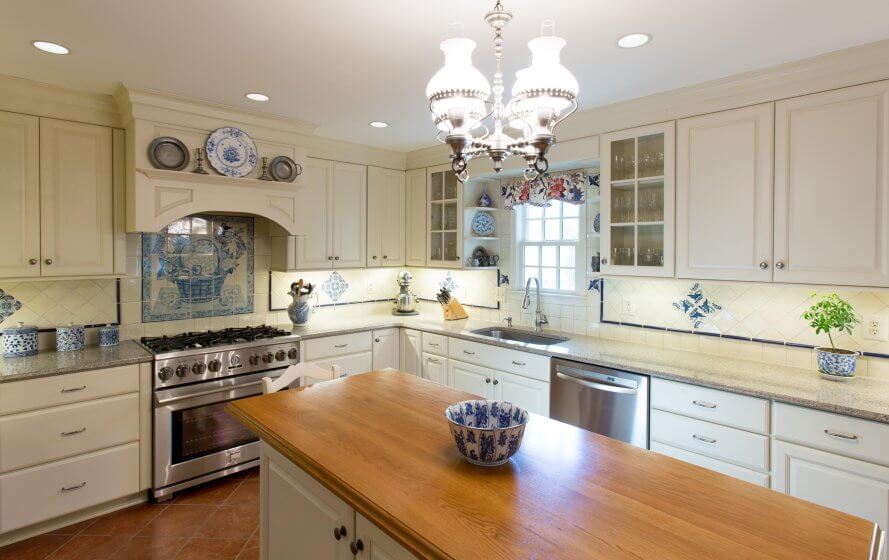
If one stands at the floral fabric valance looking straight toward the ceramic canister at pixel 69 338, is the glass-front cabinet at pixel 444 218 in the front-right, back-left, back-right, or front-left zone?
front-right

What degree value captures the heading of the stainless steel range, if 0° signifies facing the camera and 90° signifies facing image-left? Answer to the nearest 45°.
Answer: approximately 315°

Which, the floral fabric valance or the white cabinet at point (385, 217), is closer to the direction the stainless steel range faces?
the floral fabric valance

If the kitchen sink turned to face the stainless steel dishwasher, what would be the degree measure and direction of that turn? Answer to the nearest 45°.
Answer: approximately 90° to its left

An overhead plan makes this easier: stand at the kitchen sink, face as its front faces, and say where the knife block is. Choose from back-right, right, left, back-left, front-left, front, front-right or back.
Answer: right

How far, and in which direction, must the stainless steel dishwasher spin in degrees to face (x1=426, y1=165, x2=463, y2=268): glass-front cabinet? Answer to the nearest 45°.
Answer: approximately 90° to its right

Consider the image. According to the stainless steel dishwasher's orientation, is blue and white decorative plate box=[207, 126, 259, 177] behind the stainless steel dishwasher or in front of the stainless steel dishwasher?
in front

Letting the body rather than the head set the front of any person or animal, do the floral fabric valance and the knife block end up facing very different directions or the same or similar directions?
same or similar directions

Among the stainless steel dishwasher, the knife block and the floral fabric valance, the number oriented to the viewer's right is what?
0

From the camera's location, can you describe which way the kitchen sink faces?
facing the viewer and to the left of the viewer

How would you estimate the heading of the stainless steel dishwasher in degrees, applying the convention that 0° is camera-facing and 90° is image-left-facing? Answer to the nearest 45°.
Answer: approximately 45°

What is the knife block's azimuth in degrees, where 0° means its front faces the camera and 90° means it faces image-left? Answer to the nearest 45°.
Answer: approximately 45°

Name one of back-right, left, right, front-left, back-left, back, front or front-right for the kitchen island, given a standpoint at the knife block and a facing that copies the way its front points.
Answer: front-left

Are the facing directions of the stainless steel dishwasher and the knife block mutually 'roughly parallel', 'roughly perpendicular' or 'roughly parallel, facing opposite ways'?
roughly parallel

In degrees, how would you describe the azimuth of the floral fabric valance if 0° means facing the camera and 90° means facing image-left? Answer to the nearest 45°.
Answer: approximately 45°
